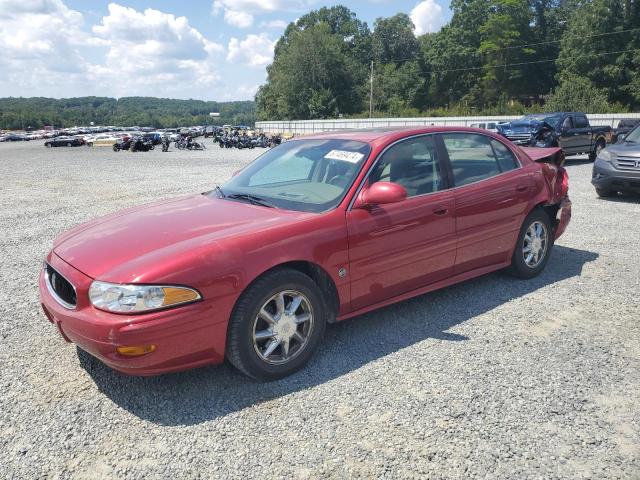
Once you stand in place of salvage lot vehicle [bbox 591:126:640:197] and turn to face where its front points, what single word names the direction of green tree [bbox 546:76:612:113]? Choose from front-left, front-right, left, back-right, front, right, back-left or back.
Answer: back-right

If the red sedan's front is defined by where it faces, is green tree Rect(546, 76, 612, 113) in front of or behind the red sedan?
behind

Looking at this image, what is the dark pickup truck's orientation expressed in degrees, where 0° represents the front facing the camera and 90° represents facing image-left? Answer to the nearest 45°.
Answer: approximately 45°

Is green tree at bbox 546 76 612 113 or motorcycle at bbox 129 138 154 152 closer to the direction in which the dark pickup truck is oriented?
the motorcycle

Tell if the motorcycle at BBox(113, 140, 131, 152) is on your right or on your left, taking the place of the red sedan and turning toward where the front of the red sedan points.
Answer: on your right

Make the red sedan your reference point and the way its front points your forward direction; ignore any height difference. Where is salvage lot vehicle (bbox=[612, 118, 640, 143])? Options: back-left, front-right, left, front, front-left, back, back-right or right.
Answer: back

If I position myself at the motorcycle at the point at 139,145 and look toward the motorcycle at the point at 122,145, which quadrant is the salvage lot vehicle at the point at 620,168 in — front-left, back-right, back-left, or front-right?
back-left
